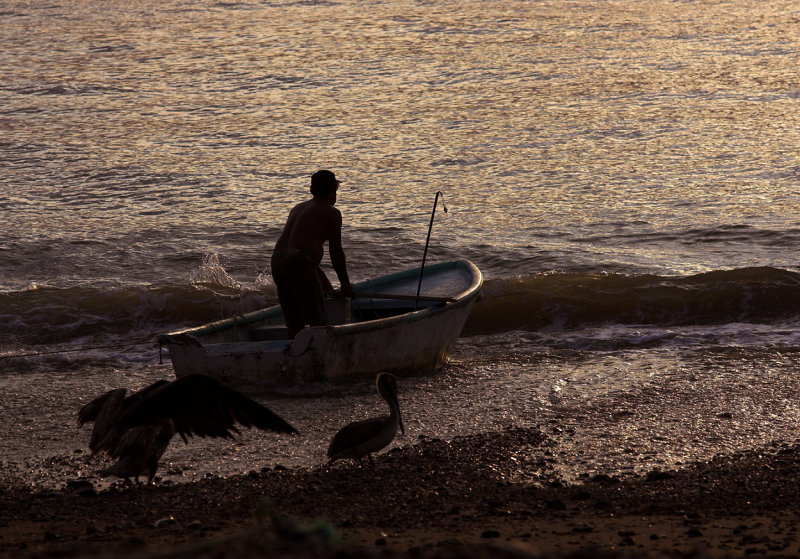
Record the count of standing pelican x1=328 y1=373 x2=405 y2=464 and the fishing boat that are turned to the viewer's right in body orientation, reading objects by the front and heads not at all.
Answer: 2

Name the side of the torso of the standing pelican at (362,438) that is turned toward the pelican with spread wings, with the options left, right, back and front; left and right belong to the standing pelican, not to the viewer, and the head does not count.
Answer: back

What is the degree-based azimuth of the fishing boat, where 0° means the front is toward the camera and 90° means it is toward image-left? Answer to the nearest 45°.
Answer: approximately 270°

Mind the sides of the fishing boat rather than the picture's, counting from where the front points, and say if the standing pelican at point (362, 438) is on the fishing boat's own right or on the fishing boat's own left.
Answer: on the fishing boat's own right

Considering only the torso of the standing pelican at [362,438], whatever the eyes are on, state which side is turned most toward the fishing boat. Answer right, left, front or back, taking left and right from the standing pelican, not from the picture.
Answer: left

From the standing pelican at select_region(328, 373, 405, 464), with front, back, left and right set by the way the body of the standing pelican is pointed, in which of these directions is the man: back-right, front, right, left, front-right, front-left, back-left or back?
left

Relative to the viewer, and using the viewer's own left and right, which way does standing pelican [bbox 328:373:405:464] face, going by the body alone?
facing to the right of the viewer

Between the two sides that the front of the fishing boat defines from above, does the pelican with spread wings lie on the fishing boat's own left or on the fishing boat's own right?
on the fishing boat's own right
